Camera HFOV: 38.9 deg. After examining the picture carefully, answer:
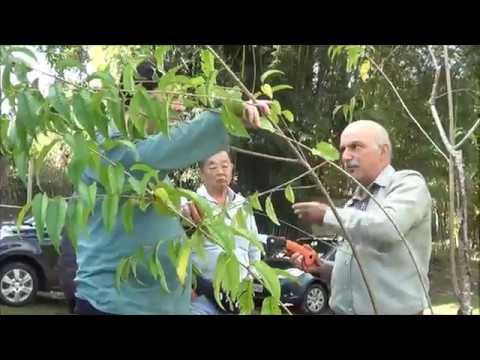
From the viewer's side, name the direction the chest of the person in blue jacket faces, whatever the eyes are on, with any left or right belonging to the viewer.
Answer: facing to the right of the viewer

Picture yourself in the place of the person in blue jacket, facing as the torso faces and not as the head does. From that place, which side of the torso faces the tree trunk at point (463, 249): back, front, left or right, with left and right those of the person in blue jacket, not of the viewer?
front

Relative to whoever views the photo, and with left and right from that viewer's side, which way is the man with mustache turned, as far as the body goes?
facing the viewer and to the left of the viewer

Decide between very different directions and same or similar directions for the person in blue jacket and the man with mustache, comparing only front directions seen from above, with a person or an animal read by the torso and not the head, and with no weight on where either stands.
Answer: very different directions

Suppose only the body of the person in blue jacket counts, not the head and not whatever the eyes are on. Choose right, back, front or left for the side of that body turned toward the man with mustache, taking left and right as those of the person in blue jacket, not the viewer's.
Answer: front

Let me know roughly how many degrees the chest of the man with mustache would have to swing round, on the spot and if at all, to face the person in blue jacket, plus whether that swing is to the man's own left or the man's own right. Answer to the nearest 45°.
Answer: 0° — they already face them
